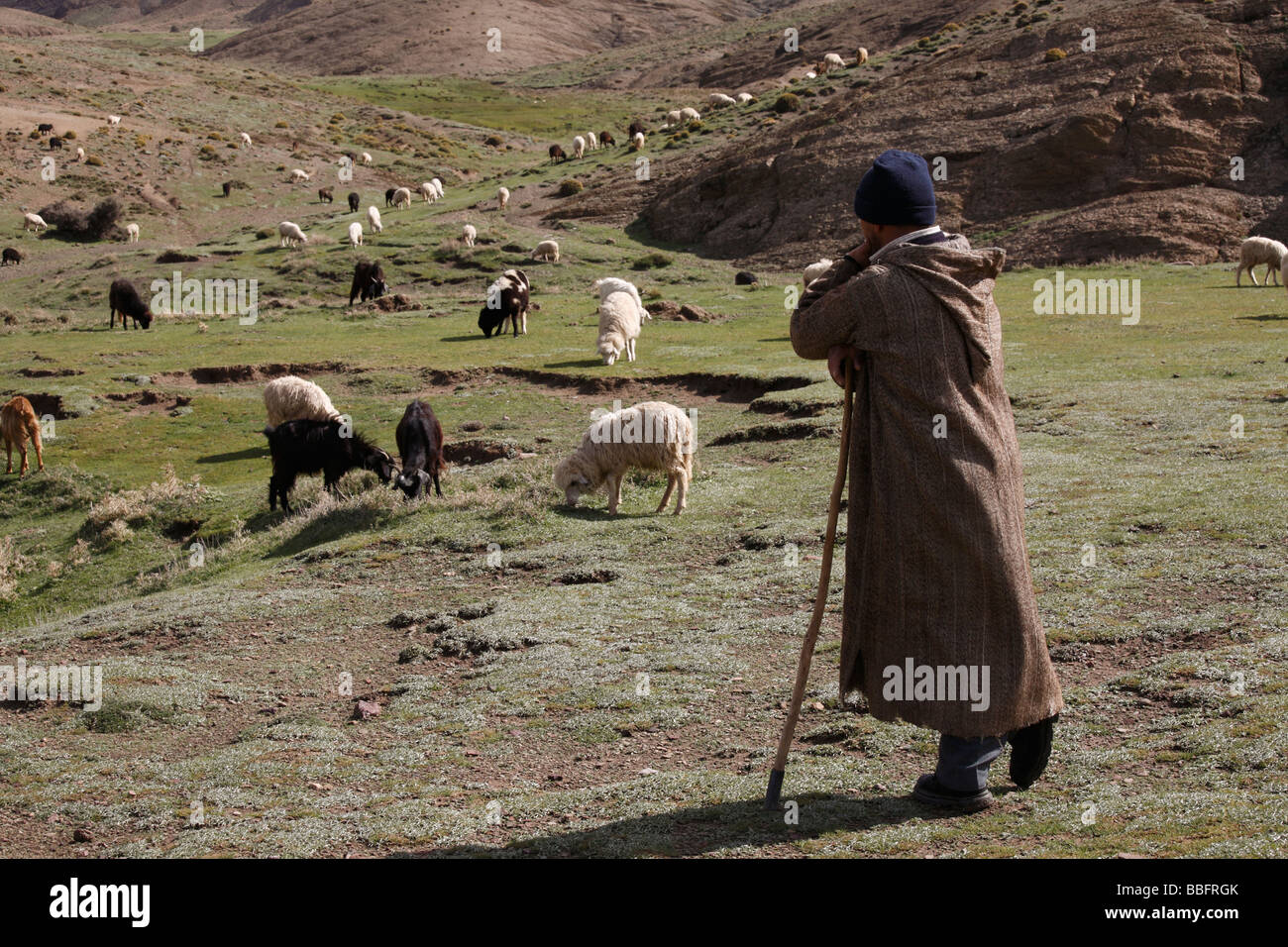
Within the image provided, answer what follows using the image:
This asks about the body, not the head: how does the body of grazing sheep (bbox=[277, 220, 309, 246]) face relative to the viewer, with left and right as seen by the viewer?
facing to the right of the viewer

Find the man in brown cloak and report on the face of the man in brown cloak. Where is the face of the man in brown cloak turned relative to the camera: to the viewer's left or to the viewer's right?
to the viewer's left

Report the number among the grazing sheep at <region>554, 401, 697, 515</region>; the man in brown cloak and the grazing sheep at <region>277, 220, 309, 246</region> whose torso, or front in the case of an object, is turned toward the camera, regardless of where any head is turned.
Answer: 0

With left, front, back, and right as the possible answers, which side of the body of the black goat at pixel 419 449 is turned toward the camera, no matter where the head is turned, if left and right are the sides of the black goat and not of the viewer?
front

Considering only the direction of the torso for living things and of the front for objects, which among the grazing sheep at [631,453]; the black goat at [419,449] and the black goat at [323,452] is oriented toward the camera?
the black goat at [419,449]

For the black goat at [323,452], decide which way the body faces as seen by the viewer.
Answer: to the viewer's right

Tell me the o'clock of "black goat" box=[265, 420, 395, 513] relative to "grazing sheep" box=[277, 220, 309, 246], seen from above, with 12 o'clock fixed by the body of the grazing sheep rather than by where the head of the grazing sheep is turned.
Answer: The black goat is roughly at 3 o'clock from the grazing sheep.

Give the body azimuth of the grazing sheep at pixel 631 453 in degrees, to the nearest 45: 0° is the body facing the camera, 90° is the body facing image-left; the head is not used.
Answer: approximately 90°

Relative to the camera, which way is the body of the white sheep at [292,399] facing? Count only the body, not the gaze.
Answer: to the viewer's right

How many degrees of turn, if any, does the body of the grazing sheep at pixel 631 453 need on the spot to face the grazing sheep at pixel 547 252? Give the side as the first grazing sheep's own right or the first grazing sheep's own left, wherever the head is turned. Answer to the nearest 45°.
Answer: approximately 90° to the first grazing sheep's own right
